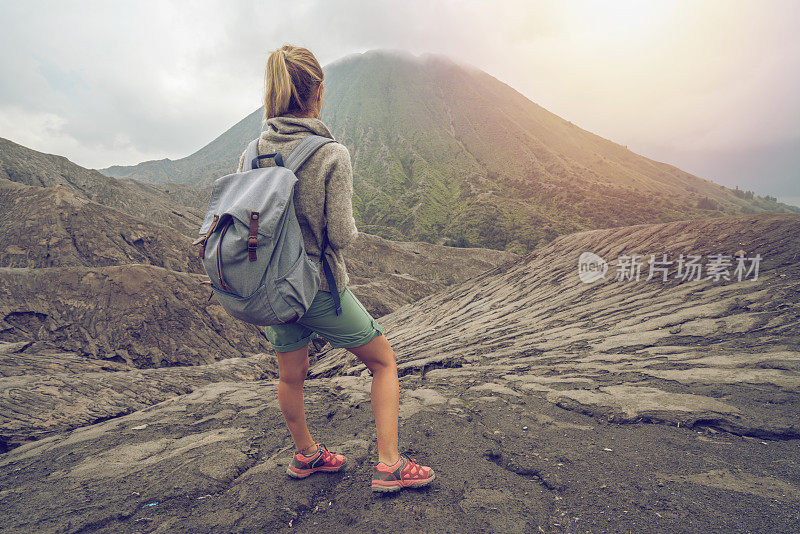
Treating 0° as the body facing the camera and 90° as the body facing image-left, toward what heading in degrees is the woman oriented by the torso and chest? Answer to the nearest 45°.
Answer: approximately 225°
